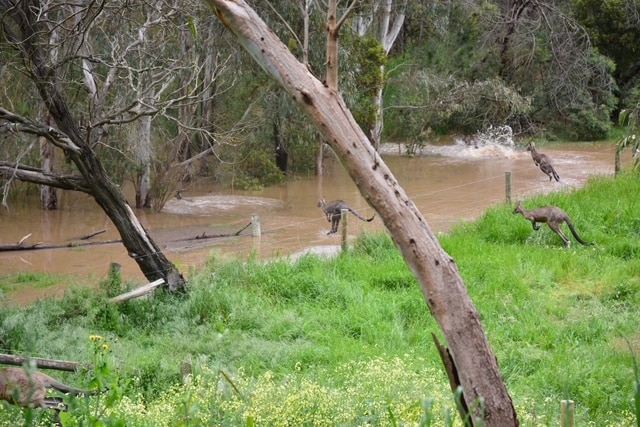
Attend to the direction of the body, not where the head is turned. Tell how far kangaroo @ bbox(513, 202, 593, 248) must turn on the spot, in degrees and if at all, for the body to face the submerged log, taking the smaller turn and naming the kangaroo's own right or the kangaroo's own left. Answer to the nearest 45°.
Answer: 0° — it already faces it

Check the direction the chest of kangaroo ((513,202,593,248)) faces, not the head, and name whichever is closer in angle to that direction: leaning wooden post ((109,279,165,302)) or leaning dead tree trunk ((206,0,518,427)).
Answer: the leaning wooden post

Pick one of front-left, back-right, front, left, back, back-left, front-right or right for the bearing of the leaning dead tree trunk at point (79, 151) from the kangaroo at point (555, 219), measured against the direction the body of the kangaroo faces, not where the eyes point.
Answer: front-left

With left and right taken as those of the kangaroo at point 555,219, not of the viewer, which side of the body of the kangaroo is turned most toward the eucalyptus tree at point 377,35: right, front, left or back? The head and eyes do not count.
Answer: right

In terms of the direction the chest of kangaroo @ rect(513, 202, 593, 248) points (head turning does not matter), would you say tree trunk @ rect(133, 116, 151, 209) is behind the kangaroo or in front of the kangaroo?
in front

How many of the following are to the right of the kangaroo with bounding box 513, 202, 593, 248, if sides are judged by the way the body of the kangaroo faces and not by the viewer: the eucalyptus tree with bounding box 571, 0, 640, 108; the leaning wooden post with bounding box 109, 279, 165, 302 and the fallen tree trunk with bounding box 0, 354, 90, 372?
1

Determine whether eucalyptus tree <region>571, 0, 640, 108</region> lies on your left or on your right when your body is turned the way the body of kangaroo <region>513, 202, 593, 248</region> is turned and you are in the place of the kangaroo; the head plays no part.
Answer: on your right

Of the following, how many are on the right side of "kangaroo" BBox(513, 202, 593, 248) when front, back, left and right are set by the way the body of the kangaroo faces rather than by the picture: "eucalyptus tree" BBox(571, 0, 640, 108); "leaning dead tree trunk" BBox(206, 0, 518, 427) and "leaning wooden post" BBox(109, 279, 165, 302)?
1

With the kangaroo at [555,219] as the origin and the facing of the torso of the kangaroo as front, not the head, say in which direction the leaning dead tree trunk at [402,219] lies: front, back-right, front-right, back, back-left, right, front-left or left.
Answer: left

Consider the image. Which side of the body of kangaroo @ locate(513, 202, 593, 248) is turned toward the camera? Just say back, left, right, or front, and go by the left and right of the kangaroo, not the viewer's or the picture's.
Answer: left

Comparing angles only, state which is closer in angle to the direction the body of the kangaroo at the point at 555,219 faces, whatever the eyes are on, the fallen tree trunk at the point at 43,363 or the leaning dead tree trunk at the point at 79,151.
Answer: the leaning dead tree trunk

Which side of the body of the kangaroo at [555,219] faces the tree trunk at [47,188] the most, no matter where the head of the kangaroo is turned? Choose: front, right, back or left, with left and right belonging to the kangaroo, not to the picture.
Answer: front
